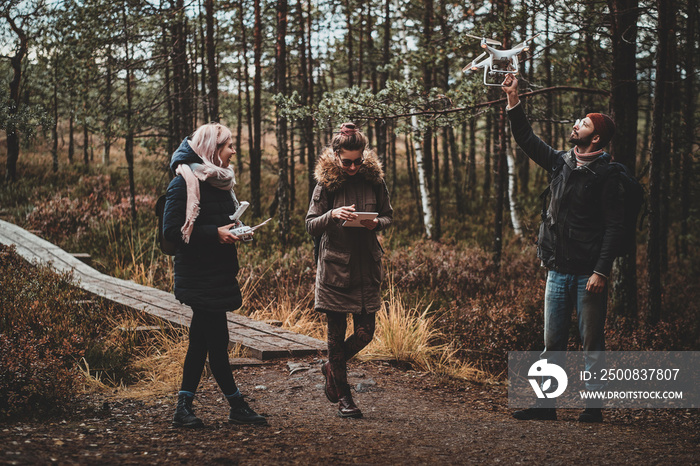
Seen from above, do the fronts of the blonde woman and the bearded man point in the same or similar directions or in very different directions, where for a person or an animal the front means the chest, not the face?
very different directions

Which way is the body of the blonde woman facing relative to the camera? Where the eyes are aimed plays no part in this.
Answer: to the viewer's right

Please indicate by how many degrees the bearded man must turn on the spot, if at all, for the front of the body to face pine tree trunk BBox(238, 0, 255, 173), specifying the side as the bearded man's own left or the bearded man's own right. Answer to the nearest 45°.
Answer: approximately 90° to the bearded man's own right

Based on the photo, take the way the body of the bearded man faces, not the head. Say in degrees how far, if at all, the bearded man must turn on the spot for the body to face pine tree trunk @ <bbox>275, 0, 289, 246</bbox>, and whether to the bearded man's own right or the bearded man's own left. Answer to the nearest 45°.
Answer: approximately 90° to the bearded man's own right

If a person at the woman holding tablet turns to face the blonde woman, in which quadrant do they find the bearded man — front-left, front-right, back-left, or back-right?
back-left

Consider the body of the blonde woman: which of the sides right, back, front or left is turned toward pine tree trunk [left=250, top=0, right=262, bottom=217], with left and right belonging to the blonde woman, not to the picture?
left

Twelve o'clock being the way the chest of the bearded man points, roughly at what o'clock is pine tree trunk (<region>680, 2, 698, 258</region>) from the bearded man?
The pine tree trunk is roughly at 5 o'clock from the bearded man.

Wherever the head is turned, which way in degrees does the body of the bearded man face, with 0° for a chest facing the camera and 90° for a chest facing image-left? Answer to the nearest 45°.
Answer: approximately 45°

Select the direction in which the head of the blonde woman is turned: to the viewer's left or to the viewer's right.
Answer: to the viewer's right

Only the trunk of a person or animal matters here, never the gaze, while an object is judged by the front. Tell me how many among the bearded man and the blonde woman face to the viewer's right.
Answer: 1

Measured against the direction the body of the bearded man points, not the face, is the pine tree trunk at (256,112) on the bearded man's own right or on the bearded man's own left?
on the bearded man's own right

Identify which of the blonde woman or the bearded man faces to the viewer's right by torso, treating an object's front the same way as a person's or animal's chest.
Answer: the blonde woman
